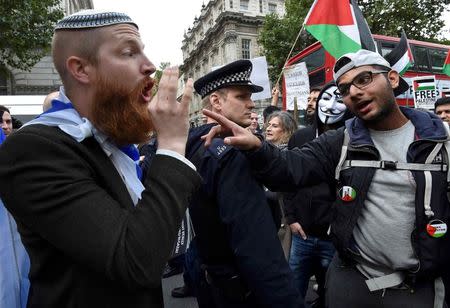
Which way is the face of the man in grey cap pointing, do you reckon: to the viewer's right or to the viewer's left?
to the viewer's left

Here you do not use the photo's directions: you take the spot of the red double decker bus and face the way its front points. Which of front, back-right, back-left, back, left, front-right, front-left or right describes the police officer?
front-left

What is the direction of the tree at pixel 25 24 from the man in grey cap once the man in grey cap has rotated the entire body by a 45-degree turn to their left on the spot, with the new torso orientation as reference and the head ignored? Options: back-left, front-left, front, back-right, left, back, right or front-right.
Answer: back

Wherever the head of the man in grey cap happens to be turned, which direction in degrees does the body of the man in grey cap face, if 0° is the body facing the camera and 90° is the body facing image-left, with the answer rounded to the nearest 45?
approximately 0°
